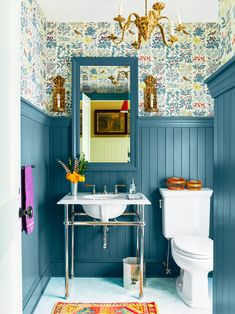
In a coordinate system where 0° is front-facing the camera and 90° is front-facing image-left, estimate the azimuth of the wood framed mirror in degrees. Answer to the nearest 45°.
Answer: approximately 0°

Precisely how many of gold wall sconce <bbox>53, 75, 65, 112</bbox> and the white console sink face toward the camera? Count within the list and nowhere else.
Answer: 2

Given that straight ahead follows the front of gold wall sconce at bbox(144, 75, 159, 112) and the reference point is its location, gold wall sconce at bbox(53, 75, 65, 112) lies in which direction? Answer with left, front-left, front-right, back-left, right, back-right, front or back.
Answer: right

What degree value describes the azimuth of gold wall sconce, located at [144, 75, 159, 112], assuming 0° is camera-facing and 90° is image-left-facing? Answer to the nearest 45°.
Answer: approximately 0°

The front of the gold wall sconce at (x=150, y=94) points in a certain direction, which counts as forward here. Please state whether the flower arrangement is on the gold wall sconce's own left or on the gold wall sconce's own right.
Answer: on the gold wall sconce's own right

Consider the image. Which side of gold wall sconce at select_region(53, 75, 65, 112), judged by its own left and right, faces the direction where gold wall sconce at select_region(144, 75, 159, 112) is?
left

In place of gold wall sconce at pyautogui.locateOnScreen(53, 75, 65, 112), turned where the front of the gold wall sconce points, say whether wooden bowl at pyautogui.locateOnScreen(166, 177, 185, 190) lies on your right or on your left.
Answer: on your left
